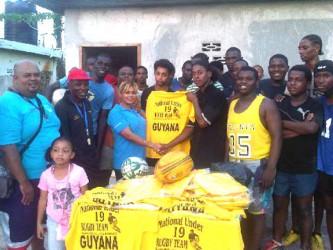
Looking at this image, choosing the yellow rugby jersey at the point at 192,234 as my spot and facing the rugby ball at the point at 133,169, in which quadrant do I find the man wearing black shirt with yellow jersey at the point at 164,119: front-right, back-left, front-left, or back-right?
front-right

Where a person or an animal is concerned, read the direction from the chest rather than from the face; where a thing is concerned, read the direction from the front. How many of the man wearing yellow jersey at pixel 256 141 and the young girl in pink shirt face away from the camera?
0

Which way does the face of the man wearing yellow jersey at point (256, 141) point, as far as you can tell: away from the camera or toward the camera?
toward the camera

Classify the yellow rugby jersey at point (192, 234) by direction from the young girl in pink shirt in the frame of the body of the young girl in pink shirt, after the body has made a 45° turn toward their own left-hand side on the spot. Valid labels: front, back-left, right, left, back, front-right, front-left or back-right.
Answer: front

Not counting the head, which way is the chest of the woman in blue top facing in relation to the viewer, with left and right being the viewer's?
facing the viewer and to the right of the viewer

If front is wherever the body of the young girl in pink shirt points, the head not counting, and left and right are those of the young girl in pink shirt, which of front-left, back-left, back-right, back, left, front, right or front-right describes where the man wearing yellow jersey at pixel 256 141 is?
left

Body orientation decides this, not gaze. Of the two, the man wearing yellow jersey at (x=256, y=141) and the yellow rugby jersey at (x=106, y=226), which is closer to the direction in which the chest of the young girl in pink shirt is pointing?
the yellow rugby jersey

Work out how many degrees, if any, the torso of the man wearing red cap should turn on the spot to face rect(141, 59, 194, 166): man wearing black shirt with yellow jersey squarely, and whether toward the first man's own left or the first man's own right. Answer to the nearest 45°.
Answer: approximately 45° to the first man's own left

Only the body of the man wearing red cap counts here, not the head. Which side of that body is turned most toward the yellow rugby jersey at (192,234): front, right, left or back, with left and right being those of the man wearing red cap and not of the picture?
front

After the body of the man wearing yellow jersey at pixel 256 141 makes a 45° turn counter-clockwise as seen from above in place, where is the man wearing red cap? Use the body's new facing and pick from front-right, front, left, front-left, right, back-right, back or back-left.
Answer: right

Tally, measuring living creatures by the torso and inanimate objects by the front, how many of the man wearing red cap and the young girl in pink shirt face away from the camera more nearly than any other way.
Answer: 0

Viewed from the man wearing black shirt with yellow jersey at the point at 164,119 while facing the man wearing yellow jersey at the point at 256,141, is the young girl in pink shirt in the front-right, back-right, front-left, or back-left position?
back-right

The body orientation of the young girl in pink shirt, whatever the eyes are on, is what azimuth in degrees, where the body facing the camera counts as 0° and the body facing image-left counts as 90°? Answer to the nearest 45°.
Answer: approximately 0°

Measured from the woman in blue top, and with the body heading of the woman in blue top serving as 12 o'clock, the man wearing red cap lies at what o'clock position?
The man wearing red cap is roughly at 4 o'clock from the woman in blue top.
